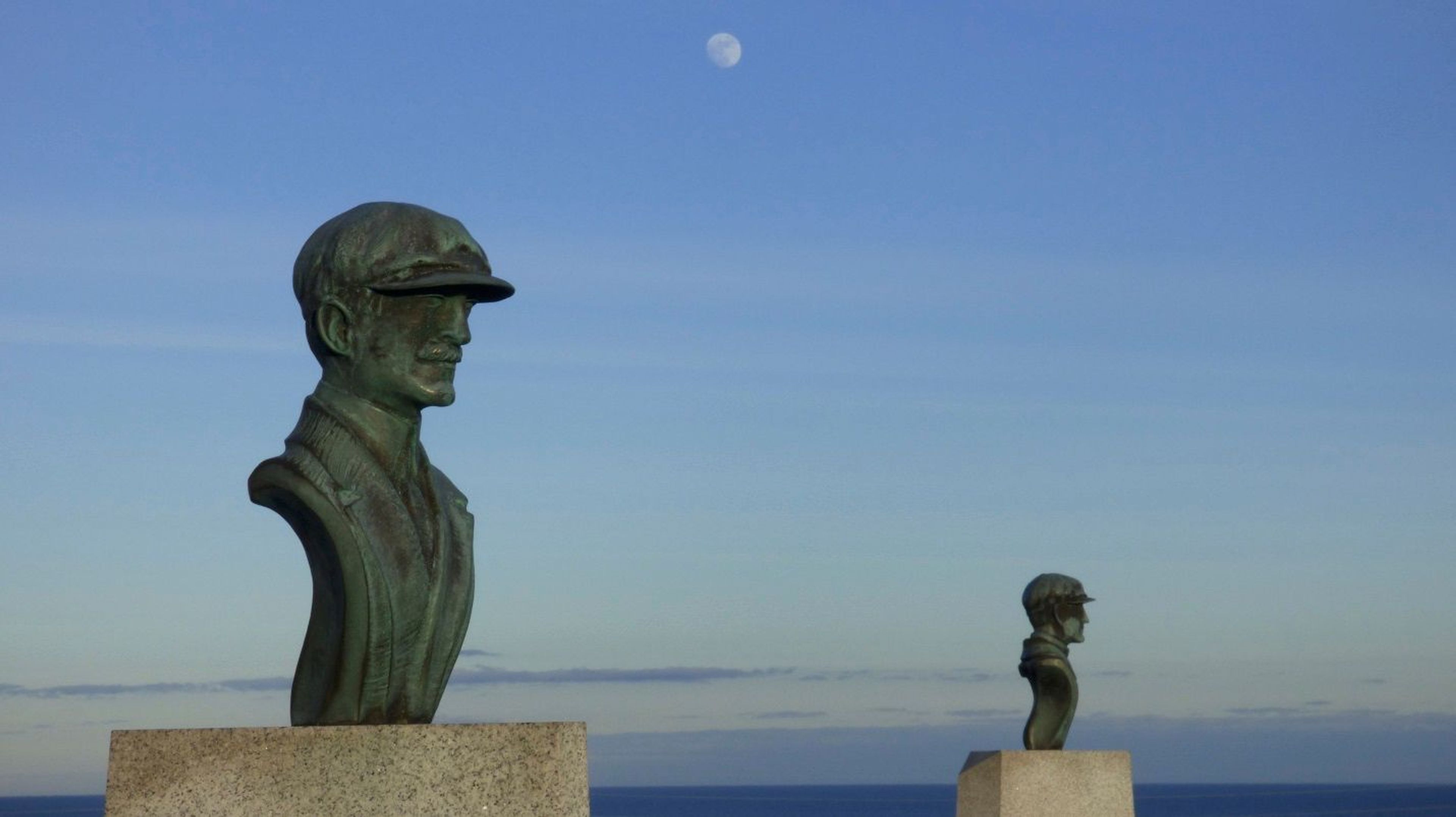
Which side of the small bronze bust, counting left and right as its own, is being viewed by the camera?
right

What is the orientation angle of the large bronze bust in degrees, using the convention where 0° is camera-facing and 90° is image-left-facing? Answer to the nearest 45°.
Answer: approximately 315°

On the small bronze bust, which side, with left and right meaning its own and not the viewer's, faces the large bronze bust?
right

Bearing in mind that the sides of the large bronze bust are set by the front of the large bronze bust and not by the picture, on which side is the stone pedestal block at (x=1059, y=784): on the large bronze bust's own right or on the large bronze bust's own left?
on the large bronze bust's own left

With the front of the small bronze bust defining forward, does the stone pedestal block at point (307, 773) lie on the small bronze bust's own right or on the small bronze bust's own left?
on the small bronze bust's own right
